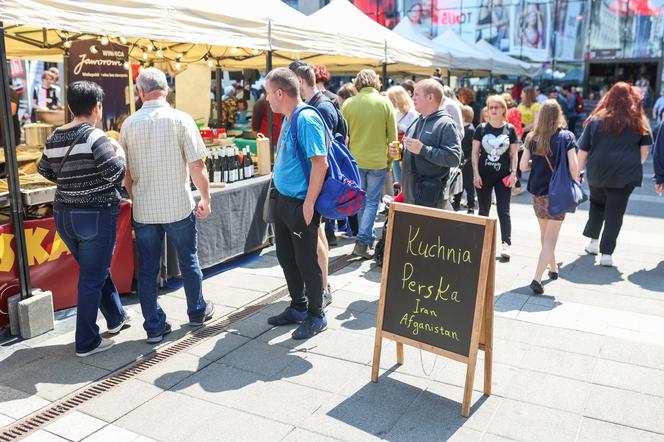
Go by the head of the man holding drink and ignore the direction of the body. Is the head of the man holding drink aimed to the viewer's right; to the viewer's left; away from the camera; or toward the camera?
to the viewer's left

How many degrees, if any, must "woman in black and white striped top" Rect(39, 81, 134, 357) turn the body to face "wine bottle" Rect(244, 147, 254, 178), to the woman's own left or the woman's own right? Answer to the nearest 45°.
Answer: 0° — they already face it

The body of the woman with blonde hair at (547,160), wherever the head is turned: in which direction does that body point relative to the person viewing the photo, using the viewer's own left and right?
facing away from the viewer

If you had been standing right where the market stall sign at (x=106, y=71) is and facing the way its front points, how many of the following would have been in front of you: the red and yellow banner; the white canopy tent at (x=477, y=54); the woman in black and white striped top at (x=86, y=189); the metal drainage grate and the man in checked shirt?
4

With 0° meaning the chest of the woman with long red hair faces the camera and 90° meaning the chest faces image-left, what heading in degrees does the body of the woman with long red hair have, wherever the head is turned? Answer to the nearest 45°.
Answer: approximately 180°

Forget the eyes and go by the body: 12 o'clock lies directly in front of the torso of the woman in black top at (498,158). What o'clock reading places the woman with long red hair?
The woman with long red hair is roughly at 9 o'clock from the woman in black top.

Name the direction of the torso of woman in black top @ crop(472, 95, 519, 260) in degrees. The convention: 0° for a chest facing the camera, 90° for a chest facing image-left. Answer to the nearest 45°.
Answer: approximately 0°

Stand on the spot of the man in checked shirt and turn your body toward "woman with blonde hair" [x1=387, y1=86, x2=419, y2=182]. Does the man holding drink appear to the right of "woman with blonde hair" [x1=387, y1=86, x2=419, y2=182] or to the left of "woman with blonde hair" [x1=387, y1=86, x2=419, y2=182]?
right

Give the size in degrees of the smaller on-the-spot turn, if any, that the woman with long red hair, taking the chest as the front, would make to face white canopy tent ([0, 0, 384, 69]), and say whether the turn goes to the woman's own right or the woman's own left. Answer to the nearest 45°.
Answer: approximately 135° to the woman's own left

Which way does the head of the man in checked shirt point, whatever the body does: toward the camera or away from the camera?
away from the camera

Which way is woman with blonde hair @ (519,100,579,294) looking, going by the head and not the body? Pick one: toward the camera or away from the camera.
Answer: away from the camera
